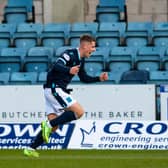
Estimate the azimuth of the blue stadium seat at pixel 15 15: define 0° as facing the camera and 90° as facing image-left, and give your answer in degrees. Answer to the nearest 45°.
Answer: approximately 0°

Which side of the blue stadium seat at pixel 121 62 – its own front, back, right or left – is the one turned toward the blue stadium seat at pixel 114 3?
back

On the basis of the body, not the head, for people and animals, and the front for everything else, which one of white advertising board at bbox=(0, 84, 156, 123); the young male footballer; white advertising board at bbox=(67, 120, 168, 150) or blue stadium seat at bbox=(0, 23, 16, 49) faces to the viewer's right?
the young male footballer

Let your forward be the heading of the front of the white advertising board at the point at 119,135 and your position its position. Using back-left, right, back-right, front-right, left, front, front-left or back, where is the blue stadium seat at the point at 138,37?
back

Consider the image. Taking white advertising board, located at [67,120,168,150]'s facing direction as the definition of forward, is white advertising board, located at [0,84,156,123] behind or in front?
behind

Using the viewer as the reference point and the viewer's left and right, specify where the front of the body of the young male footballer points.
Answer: facing to the right of the viewer

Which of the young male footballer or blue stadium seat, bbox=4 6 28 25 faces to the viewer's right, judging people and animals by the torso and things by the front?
the young male footballer

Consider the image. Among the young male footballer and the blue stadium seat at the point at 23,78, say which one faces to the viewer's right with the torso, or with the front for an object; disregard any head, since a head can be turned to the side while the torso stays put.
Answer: the young male footballer

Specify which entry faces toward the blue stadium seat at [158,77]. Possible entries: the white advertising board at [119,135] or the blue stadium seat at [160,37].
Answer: the blue stadium seat at [160,37]
